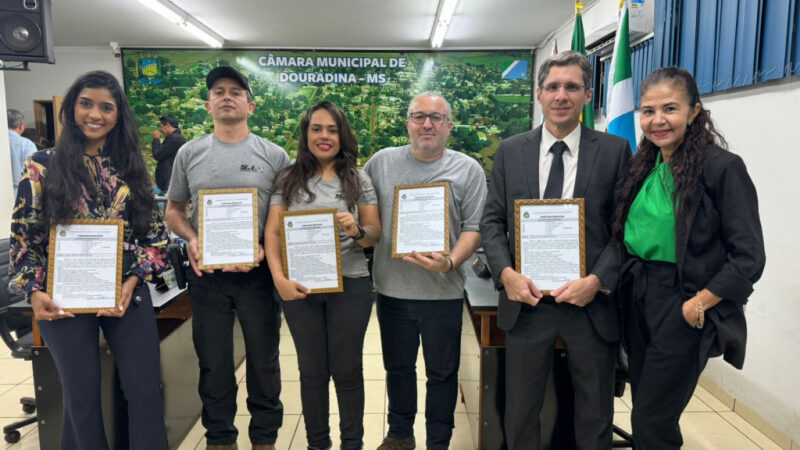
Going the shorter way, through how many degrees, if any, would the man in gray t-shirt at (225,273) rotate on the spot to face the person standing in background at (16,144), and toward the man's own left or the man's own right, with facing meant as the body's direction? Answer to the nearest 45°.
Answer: approximately 135° to the man's own right

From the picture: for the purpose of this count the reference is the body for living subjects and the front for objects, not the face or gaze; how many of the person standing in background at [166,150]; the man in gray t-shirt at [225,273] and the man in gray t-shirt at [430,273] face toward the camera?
2

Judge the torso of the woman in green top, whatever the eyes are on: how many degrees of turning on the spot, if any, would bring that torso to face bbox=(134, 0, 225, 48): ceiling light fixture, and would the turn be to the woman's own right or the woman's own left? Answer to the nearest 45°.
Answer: approximately 45° to the woman's own right

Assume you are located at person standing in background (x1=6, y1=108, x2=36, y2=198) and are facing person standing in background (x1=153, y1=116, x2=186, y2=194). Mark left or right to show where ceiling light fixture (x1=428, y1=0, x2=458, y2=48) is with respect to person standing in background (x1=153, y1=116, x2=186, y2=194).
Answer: right

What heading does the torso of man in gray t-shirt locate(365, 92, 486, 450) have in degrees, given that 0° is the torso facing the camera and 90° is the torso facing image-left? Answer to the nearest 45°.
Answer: approximately 0°

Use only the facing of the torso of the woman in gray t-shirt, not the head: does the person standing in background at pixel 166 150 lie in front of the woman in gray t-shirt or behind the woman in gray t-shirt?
behind
